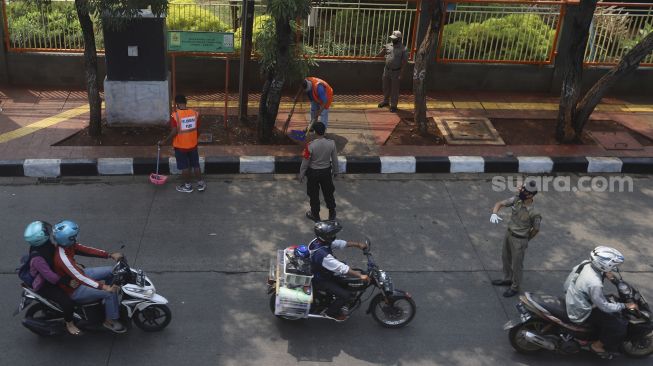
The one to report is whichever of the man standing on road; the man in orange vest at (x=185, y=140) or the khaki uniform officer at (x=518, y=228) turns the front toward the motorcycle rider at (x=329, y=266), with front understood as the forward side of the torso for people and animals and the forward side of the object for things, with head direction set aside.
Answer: the khaki uniform officer

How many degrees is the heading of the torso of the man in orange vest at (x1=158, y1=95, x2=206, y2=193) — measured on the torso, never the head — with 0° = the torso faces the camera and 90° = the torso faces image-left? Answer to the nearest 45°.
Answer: approximately 135°

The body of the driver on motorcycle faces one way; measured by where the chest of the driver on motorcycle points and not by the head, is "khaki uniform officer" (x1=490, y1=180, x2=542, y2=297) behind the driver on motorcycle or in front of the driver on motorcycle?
in front

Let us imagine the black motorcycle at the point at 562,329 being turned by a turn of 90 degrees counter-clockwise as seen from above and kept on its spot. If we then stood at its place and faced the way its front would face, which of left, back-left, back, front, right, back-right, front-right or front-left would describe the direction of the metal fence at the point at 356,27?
front-left

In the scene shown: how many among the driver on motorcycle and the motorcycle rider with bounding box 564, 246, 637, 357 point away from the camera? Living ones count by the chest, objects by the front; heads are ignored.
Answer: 0

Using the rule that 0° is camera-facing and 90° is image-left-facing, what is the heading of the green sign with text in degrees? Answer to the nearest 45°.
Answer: approximately 0°

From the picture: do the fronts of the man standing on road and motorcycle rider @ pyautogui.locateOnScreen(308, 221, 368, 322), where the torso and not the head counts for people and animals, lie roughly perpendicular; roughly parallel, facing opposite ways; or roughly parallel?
roughly perpendicular

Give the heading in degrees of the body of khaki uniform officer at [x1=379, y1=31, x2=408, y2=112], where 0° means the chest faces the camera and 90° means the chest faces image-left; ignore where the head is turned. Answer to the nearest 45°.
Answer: approximately 45°

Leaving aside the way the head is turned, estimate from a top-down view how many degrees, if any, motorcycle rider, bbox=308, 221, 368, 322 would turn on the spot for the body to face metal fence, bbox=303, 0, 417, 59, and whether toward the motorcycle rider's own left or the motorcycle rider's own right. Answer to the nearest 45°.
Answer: approximately 90° to the motorcycle rider's own left

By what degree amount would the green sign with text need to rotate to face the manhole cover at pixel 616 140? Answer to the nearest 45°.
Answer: approximately 90° to its left

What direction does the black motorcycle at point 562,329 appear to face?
to the viewer's right

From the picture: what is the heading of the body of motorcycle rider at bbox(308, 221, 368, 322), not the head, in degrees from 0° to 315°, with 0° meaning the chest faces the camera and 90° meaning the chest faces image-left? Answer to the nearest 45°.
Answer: approximately 270°

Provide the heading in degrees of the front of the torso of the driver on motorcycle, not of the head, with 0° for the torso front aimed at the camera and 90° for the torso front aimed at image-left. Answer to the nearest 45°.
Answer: approximately 270°

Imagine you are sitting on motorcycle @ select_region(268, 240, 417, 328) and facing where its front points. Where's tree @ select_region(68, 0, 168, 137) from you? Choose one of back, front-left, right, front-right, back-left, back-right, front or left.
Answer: back-left

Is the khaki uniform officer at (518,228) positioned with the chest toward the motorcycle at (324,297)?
yes

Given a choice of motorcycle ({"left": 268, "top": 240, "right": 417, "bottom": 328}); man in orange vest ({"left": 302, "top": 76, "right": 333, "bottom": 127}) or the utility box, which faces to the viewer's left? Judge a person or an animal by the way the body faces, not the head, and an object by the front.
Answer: the man in orange vest

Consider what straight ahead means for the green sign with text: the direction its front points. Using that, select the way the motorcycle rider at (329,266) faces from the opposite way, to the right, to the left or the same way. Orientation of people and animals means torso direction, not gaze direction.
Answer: to the left

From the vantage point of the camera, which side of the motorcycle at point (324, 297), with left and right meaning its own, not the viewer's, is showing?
right

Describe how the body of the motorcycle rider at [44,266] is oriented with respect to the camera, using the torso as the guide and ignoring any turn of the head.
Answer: to the viewer's right
